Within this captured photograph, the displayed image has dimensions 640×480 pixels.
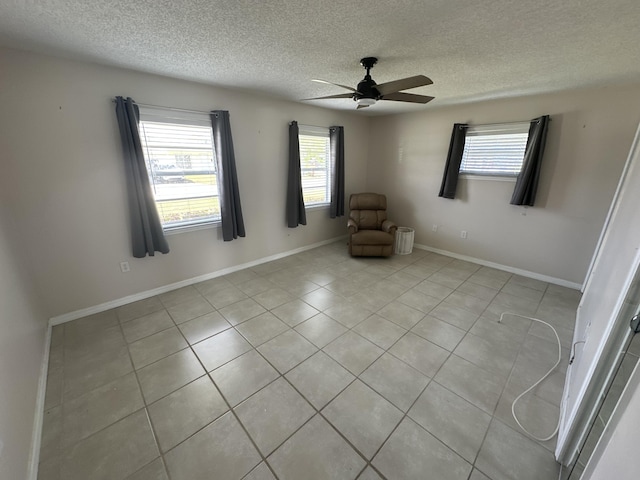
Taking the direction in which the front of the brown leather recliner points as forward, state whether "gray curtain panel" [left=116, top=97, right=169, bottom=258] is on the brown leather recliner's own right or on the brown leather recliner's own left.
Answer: on the brown leather recliner's own right

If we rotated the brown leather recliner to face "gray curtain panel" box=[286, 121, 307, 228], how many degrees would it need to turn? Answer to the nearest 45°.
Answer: approximately 90° to its right

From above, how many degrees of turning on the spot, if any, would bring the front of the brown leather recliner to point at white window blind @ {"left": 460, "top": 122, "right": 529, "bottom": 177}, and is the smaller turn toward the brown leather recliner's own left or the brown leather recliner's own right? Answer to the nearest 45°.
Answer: approximately 90° to the brown leather recliner's own left

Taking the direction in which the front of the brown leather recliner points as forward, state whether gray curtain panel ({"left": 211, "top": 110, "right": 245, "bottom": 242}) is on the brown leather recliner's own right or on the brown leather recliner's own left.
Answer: on the brown leather recliner's own right

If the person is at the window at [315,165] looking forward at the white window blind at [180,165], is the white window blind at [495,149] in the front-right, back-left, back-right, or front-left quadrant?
back-left

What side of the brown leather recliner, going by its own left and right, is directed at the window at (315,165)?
right

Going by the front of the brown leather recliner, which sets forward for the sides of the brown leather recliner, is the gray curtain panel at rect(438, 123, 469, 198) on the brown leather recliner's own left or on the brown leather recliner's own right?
on the brown leather recliner's own left

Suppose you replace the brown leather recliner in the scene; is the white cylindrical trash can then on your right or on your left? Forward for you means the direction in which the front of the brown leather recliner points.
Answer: on your left

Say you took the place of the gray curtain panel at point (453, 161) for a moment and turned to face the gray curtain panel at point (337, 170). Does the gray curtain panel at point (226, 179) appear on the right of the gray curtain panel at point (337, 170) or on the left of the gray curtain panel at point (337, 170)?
left

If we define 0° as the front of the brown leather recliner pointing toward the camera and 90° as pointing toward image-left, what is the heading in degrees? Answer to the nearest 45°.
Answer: approximately 0°

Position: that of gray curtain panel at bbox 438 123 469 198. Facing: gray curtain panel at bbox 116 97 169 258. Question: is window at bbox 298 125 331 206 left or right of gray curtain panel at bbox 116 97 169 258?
right
